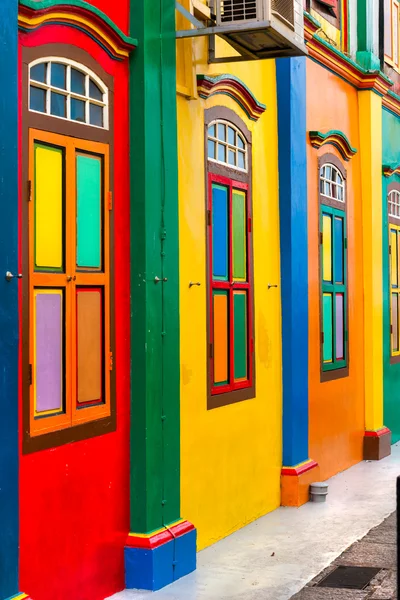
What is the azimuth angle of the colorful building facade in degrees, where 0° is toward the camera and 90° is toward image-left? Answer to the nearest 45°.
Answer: approximately 315°
